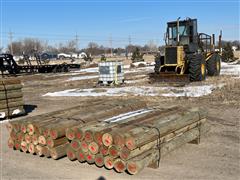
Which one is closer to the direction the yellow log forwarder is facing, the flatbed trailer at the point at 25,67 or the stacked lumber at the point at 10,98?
the stacked lumber

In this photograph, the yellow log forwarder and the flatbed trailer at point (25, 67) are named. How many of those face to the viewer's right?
0

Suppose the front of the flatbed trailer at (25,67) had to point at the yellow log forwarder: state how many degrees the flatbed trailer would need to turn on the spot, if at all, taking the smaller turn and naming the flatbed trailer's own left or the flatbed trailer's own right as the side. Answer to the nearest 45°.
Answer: approximately 135° to the flatbed trailer's own left

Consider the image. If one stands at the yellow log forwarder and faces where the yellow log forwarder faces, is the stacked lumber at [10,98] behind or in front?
in front

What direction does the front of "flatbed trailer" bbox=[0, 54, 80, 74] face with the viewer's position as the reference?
facing to the left of the viewer

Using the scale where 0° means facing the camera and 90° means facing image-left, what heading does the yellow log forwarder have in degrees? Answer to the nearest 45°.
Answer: approximately 45°

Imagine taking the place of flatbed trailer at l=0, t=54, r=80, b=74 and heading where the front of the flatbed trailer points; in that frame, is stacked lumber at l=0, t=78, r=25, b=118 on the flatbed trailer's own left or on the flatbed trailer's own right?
on the flatbed trailer's own left

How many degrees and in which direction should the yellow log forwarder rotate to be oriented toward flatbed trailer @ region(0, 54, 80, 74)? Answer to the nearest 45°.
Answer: approximately 90° to its right
